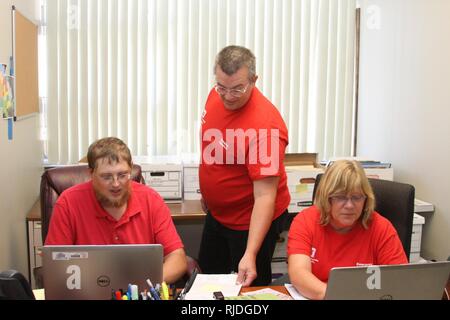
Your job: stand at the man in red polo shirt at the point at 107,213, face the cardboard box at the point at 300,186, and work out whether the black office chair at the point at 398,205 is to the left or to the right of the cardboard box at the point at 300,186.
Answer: right

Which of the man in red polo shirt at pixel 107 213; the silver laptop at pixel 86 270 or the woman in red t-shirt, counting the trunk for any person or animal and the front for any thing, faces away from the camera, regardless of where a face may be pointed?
the silver laptop

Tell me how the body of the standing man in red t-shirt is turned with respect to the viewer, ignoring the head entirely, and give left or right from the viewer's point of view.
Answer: facing the viewer and to the left of the viewer

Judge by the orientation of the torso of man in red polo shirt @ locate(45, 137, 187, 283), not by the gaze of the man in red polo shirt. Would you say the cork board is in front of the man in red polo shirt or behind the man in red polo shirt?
behind

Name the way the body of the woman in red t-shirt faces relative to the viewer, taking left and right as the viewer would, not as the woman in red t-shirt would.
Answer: facing the viewer

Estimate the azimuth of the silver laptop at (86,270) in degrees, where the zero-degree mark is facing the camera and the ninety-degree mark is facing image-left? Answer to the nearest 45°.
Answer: approximately 180°

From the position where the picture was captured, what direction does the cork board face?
facing to the right of the viewer

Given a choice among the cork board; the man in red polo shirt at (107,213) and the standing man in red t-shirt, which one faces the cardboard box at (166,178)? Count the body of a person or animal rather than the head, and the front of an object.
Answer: the cork board

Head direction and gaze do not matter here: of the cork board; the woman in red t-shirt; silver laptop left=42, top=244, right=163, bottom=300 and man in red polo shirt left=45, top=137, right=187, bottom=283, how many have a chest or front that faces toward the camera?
2

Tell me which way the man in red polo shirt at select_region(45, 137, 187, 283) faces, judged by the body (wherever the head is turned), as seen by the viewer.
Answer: toward the camera

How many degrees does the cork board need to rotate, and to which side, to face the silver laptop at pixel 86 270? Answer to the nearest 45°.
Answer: approximately 90° to its right

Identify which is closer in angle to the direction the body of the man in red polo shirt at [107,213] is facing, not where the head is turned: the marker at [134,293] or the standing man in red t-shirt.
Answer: the marker

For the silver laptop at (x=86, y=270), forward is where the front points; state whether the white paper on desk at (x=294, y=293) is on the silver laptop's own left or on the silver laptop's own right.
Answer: on the silver laptop's own right

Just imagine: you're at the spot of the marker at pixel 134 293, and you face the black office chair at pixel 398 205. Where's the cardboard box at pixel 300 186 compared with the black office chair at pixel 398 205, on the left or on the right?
left

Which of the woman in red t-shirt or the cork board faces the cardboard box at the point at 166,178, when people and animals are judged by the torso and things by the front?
the cork board

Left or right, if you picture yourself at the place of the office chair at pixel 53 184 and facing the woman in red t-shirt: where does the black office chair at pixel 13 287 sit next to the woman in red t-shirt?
right

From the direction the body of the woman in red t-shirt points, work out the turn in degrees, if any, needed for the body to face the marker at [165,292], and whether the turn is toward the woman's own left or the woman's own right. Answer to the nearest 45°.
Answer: approximately 45° to the woman's own right

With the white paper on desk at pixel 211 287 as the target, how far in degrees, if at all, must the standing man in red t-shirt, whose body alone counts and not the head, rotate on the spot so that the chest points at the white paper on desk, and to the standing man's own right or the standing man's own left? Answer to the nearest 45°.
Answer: approximately 45° to the standing man's own left
